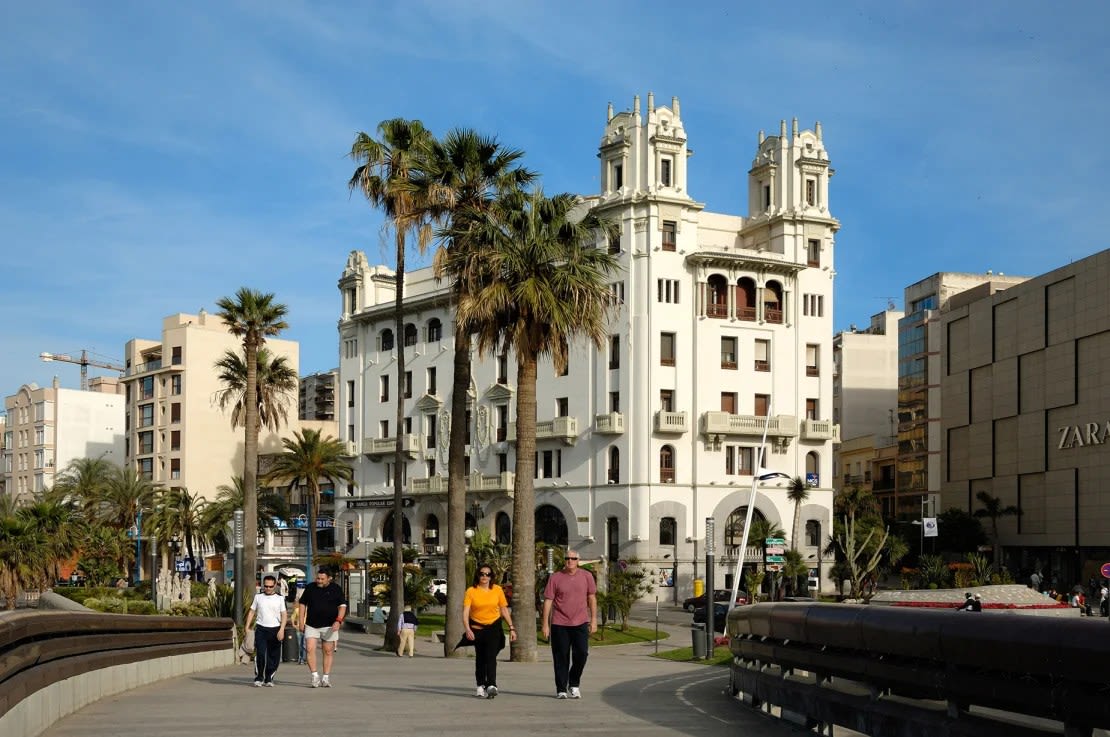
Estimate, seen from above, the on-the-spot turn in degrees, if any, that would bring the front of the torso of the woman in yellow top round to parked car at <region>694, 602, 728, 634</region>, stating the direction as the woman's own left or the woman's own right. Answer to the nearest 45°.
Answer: approximately 180°

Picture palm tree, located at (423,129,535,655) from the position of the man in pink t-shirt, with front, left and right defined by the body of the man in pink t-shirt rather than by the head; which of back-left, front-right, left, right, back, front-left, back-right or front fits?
back

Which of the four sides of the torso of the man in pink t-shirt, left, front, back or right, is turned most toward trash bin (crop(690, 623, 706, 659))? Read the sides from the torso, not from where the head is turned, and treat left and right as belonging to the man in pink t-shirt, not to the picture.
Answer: back

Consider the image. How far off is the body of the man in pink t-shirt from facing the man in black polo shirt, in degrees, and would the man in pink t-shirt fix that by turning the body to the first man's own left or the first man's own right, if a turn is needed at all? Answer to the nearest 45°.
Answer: approximately 135° to the first man's own right

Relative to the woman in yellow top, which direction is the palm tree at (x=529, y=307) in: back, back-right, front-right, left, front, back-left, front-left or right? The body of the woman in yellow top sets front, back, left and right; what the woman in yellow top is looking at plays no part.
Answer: back

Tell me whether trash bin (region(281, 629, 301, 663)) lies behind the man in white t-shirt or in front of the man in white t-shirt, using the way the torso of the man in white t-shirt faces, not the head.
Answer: behind

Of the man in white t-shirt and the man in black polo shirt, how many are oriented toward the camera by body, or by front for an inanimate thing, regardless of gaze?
2

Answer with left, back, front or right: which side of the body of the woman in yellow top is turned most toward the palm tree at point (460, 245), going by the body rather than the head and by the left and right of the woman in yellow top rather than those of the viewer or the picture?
back

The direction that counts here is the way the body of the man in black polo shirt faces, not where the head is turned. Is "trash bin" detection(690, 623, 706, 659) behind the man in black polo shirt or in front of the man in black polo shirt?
behind
